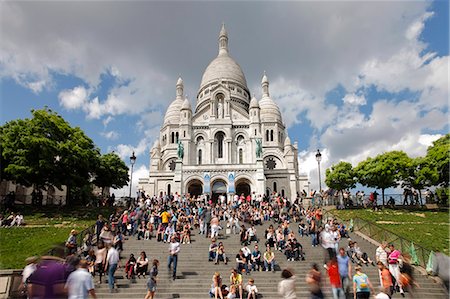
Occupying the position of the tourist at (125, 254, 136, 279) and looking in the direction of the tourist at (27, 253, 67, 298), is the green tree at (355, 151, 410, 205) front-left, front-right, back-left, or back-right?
back-left

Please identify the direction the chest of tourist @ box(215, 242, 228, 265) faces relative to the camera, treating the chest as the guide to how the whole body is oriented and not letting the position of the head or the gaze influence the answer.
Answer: toward the camera

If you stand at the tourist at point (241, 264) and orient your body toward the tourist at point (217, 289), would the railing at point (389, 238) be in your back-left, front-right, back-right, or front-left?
back-left

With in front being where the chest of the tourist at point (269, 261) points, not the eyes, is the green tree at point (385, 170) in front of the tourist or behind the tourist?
behind

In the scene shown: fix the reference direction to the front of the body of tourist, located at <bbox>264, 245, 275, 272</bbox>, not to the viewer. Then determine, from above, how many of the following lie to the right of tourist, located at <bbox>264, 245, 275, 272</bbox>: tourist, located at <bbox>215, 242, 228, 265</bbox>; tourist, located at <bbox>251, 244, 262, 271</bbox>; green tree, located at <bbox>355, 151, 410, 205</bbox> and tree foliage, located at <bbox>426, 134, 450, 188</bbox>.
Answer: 2

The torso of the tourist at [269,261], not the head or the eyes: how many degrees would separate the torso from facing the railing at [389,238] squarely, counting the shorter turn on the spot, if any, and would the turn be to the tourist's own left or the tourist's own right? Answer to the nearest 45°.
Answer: approximately 135° to the tourist's own left

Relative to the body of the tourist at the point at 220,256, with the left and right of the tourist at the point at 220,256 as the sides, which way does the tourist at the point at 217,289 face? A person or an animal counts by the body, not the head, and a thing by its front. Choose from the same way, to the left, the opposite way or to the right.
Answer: the same way

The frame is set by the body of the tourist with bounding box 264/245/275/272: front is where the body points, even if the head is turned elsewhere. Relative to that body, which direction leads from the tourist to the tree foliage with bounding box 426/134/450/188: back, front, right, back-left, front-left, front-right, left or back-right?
back-left

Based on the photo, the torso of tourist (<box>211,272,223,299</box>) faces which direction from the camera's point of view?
toward the camera

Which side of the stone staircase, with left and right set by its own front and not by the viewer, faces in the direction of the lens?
front

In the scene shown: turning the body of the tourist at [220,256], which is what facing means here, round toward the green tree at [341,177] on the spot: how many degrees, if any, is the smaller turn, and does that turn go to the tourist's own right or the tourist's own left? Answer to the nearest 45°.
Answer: approximately 135° to the tourist's own left

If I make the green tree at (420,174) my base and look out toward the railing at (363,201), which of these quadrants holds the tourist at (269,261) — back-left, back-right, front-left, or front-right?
front-left

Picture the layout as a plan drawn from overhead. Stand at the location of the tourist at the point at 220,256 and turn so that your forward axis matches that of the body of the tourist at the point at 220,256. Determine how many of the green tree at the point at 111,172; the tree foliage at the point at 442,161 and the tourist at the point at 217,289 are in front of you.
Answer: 1

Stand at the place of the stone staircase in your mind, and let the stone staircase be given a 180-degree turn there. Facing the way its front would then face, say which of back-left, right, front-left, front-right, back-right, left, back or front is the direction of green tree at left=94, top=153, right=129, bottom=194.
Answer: front-left

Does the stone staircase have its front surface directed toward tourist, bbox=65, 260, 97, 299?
no
